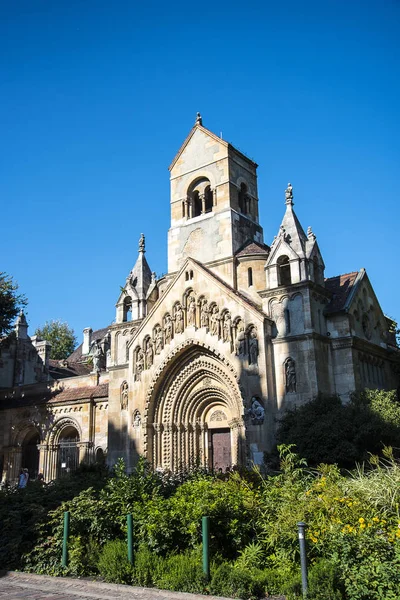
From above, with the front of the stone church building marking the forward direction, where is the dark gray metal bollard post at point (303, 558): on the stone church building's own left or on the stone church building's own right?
on the stone church building's own left

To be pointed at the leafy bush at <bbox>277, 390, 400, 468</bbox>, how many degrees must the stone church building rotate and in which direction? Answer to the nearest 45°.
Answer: approximately 90° to its left

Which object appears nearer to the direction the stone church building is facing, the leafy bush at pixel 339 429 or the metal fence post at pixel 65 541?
the metal fence post

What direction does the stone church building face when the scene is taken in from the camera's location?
facing the viewer and to the left of the viewer

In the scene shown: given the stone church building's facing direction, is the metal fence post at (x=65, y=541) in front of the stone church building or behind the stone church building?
in front
